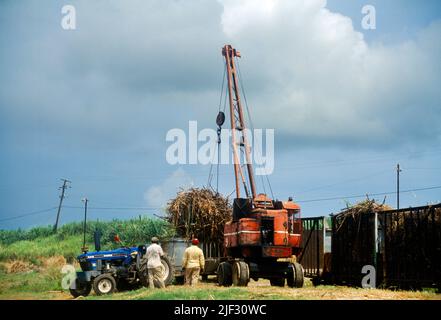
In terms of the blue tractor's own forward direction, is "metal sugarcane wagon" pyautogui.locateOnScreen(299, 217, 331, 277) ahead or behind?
behind

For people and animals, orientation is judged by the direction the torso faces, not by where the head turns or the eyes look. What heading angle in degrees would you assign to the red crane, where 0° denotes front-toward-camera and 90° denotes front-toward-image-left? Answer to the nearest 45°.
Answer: approximately 135°

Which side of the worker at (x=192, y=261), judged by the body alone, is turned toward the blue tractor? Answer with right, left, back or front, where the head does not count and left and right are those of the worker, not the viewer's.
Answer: left

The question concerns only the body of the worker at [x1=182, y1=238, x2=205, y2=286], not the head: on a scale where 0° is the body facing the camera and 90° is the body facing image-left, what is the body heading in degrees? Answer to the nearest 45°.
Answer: approximately 180°

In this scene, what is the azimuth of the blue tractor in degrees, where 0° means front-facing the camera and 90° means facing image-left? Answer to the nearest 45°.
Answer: approximately 45°

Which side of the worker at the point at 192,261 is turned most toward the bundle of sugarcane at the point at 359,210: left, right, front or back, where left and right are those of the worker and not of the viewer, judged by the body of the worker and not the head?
right

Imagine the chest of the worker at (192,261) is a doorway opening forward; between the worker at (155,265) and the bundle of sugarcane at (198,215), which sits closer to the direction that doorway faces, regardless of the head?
the bundle of sugarcane

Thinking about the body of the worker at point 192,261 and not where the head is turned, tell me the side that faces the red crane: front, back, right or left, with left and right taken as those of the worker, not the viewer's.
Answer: right

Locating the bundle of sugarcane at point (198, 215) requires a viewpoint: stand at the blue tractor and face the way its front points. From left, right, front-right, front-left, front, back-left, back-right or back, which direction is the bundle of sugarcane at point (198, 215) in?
back

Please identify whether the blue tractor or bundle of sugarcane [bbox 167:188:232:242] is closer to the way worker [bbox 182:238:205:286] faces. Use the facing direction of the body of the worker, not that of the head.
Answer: the bundle of sugarcane

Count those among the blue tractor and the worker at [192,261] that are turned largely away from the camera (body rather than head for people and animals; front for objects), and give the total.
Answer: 1

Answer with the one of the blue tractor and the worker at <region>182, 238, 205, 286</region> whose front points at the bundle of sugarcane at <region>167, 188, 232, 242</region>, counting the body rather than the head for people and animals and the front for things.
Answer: the worker
